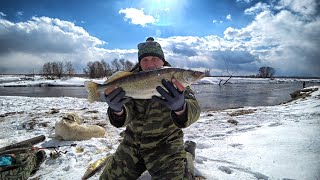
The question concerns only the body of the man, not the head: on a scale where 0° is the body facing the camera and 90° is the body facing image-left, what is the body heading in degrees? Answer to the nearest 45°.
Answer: approximately 0°

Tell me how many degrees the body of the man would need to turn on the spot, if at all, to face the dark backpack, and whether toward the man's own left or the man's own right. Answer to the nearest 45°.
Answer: approximately 90° to the man's own right
